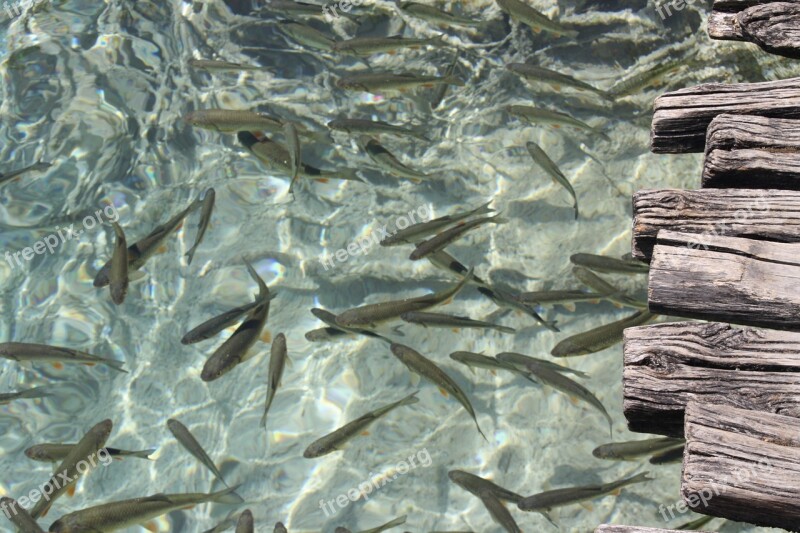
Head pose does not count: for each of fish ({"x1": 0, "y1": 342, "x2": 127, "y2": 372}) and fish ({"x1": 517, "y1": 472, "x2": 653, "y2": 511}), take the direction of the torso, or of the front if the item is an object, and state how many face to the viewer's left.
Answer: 2

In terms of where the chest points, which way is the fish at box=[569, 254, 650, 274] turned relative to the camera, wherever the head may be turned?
to the viewer's left

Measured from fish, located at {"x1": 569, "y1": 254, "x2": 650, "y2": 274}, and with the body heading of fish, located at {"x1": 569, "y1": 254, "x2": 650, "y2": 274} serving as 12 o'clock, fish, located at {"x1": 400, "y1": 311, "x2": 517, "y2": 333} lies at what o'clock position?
fish, located at {"x1": 400, "y1": 311, "x2": 517, "y2": 333} is roughly at 11 o'clock from fish, located at {"x1": 569, "y1": 254, "x2": 650, "y2": 274}.

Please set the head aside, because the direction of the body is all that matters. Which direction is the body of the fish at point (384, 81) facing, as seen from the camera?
to the viewer's left

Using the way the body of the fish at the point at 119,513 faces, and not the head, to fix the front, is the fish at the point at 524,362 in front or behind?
behind

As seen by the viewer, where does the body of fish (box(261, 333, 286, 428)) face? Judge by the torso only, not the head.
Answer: away from the camera

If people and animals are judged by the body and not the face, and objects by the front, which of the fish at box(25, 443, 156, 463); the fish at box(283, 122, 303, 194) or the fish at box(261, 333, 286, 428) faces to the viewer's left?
the fish at box(25, 443, 156, 463)

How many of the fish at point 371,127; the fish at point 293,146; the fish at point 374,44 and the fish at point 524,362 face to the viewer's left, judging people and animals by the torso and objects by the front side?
3

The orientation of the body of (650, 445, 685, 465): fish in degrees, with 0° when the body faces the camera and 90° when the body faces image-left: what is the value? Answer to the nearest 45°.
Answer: approximately 90°

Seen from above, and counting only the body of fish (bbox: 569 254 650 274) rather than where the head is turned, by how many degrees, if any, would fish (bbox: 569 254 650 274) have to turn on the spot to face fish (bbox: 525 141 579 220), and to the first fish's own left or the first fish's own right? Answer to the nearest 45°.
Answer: approximately 45° to the first fish's own right

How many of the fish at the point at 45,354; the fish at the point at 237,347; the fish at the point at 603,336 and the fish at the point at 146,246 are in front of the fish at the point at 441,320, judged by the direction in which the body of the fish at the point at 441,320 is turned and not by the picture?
3

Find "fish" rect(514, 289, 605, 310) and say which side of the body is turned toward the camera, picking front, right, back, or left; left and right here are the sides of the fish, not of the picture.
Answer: left

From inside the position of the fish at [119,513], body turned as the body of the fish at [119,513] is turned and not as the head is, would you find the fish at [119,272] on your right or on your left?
on your right

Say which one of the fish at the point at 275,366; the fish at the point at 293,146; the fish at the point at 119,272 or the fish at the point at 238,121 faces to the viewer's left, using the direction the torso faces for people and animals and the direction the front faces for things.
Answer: the fish at the point at 238,121

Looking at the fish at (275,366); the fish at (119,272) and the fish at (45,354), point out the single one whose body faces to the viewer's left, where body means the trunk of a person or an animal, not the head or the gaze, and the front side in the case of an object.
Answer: the fish at (45,354)
